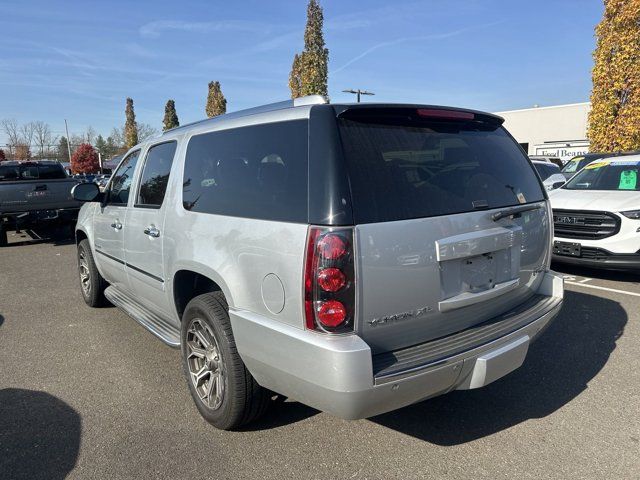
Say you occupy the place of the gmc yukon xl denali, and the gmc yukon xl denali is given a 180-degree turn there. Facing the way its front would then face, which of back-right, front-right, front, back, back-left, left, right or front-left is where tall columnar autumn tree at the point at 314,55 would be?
back-left

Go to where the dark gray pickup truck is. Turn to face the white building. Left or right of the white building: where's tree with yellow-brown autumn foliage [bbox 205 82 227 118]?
left

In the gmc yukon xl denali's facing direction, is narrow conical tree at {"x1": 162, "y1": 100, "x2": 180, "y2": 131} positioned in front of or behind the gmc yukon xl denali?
in front

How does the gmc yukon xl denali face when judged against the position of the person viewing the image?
facing away from the viewer and to the left of the viewer

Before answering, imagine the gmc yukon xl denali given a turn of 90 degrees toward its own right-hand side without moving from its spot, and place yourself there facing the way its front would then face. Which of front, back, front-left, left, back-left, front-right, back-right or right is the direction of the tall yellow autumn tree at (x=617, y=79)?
front

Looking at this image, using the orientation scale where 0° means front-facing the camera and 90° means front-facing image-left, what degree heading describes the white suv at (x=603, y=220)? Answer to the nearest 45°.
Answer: approximately 45°

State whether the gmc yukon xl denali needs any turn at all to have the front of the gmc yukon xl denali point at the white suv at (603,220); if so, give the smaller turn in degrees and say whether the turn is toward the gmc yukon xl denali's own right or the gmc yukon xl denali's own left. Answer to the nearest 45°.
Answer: approximately 90° to the gmc yukon xl denali's own right

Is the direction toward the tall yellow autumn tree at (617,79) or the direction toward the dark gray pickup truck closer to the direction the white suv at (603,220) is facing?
the dark gray pickup truck

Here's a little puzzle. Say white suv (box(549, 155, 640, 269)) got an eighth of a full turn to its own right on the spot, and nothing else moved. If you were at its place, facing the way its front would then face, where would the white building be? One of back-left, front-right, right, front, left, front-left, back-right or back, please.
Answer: right

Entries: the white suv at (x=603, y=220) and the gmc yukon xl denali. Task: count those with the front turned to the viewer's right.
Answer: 0

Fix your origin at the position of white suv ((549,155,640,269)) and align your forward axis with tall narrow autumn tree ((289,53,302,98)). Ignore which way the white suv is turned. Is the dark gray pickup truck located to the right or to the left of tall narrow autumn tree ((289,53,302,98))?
left

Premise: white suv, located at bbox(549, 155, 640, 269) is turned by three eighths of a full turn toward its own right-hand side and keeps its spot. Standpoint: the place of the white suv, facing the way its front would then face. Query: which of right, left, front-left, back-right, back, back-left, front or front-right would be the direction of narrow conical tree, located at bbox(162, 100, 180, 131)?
front-left

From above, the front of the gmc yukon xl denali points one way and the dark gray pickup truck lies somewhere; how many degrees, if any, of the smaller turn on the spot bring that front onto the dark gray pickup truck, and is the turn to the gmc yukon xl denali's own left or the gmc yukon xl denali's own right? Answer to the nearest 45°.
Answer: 0° — it already faces it

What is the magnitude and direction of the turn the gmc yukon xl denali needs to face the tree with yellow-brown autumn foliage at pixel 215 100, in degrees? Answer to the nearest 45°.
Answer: approximately 45° to its right
